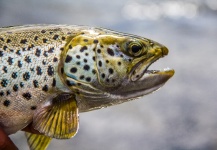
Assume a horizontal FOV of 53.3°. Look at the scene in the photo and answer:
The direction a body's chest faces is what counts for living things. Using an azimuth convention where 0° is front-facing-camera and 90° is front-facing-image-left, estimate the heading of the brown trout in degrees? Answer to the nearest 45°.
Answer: approximately 270°
